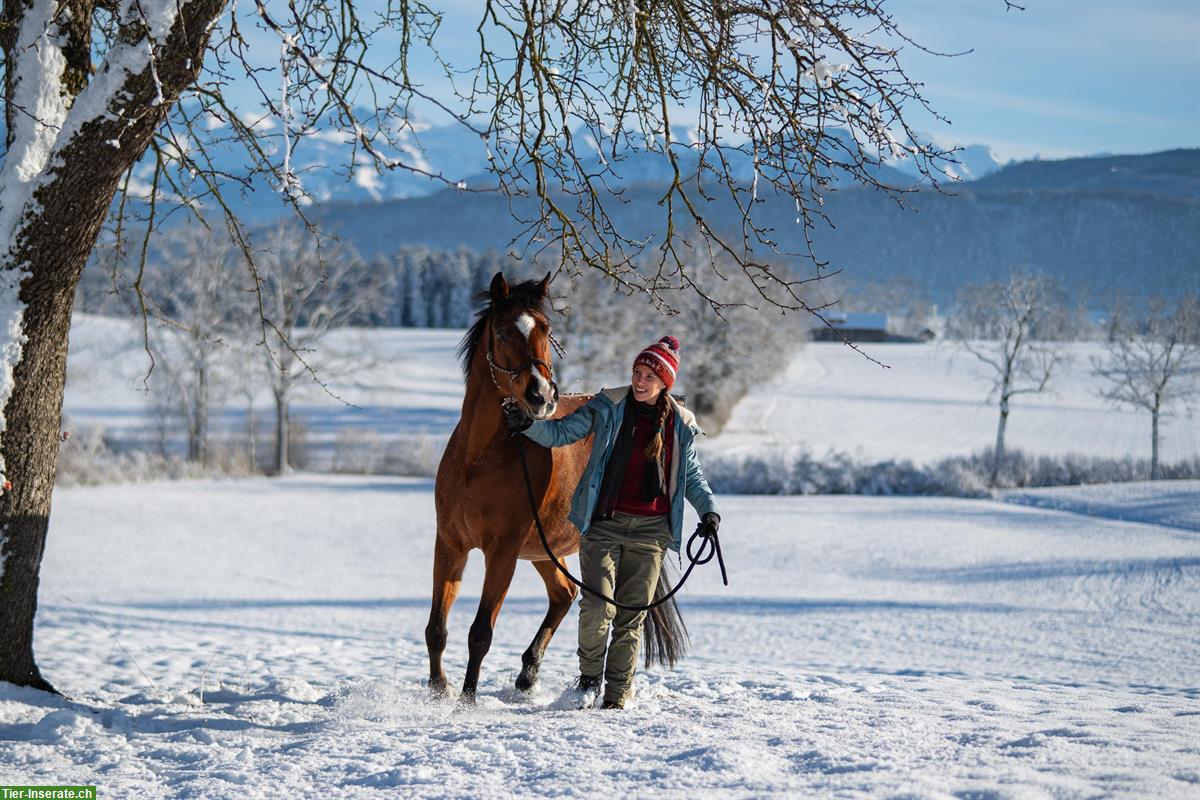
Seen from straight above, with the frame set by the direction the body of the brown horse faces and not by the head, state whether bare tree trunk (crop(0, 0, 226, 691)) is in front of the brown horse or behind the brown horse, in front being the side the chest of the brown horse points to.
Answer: in front

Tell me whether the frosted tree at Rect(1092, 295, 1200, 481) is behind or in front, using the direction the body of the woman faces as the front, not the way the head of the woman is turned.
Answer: behind

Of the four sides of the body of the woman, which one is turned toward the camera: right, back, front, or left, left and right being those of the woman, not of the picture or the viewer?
front

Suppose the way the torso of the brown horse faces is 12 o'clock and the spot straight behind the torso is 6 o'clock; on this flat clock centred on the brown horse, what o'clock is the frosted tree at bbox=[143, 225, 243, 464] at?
The frosted tree is roughly at 4 o'clock from the brown horse.

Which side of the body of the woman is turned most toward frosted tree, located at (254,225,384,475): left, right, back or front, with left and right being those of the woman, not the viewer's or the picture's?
back

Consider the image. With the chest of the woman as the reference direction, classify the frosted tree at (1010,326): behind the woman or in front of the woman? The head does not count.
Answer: behind

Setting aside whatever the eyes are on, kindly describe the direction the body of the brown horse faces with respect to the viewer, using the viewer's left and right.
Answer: facing the viewer and to the left of the viewer

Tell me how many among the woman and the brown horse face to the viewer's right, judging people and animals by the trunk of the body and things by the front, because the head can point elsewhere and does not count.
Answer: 0

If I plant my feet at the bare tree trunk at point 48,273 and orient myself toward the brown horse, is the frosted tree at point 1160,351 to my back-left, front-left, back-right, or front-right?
front-left

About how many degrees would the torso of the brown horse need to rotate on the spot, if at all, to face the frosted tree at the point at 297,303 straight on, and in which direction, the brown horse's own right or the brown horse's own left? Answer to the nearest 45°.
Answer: approximately 135° to the brown horse's own right

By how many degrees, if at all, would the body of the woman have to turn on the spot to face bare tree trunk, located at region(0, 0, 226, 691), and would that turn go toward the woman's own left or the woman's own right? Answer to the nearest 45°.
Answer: approximately 90° to the woman's own right

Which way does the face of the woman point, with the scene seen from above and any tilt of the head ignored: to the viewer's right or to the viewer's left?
to the viewer's left

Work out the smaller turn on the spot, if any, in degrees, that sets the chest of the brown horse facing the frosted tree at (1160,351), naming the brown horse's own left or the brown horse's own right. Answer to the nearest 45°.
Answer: approximately 180°

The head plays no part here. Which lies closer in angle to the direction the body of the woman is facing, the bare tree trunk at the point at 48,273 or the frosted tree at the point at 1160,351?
the bare tree trunk
